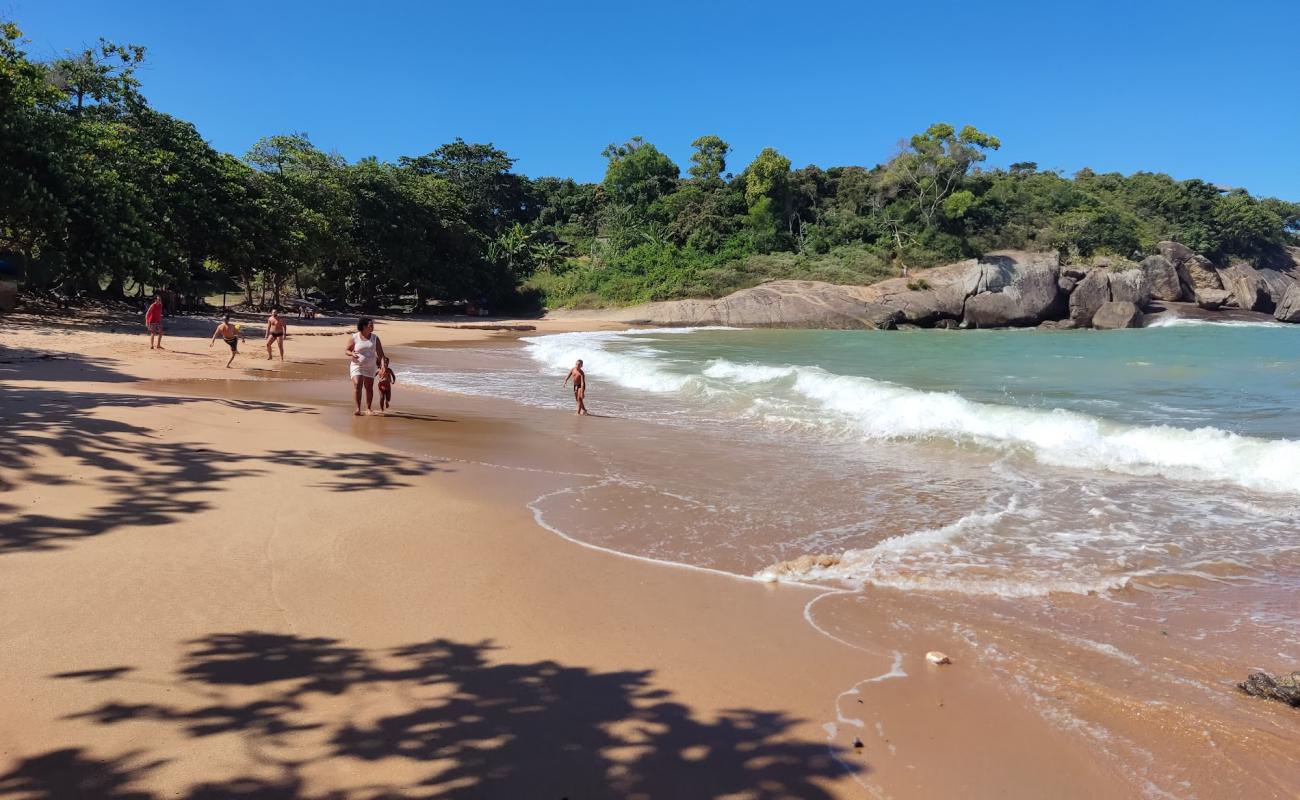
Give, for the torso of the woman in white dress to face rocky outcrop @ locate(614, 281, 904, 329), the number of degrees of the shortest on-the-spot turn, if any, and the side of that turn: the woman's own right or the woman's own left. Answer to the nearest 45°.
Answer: approximately 135° to the woman's own left

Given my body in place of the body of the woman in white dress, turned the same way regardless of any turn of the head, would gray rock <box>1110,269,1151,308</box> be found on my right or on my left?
on my left

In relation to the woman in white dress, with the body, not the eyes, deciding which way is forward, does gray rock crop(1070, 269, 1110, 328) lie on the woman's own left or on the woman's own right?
on the woman's own left

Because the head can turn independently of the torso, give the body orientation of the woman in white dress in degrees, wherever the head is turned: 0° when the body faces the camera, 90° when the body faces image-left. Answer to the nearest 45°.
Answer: approximately 0°

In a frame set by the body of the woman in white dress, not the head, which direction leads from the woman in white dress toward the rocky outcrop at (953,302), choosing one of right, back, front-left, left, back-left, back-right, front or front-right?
back-left

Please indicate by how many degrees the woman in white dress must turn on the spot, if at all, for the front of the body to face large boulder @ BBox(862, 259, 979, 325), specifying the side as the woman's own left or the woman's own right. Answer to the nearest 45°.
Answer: approximately 135° to the woman's own left

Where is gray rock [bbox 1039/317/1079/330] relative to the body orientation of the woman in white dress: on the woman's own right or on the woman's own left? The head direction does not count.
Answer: on the woman's own left
